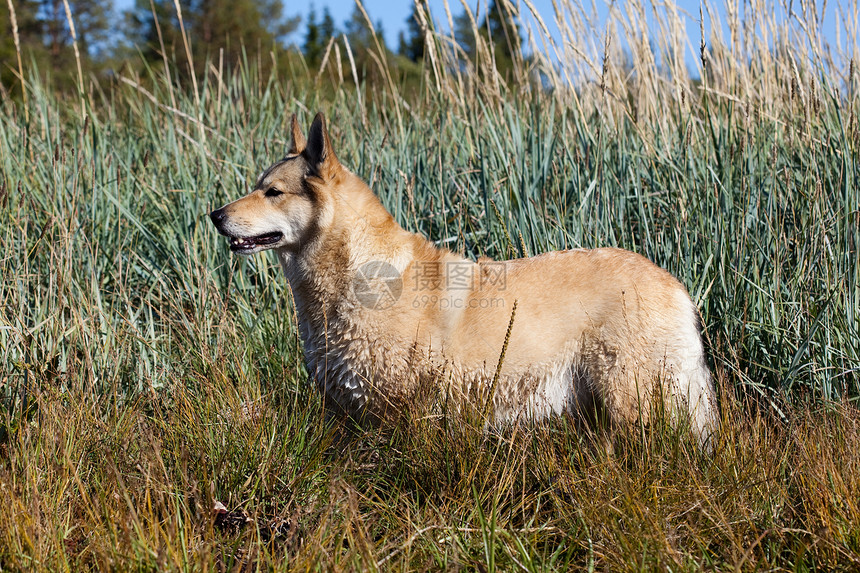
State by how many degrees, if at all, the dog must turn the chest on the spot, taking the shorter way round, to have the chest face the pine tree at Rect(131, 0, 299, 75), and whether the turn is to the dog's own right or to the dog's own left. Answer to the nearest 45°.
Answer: approximately 90° to the dog's own right

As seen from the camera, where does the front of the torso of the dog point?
to the viewer's left
